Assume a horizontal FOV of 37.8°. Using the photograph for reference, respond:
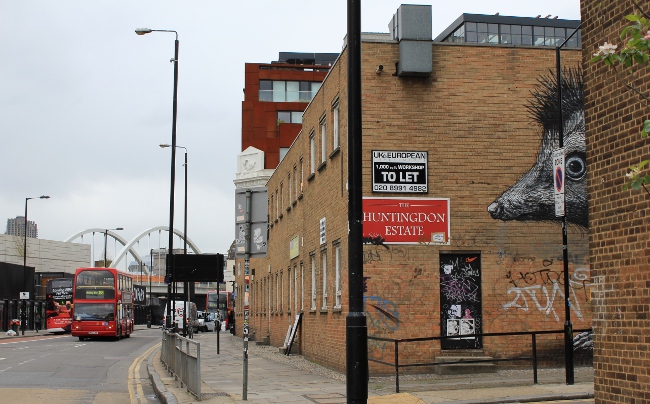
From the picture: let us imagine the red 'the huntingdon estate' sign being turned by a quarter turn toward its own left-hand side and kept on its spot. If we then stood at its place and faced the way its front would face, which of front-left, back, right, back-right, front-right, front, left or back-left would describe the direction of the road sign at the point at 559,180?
front-right

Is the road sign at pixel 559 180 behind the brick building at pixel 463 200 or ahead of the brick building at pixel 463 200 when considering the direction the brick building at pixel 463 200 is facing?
ahead

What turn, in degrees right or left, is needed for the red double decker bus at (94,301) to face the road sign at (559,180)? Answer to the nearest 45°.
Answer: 0° — it already faces it

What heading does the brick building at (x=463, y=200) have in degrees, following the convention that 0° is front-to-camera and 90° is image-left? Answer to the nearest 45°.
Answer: approximately 0°

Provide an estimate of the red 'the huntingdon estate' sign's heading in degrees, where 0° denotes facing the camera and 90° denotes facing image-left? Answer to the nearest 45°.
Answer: approximately 0°
